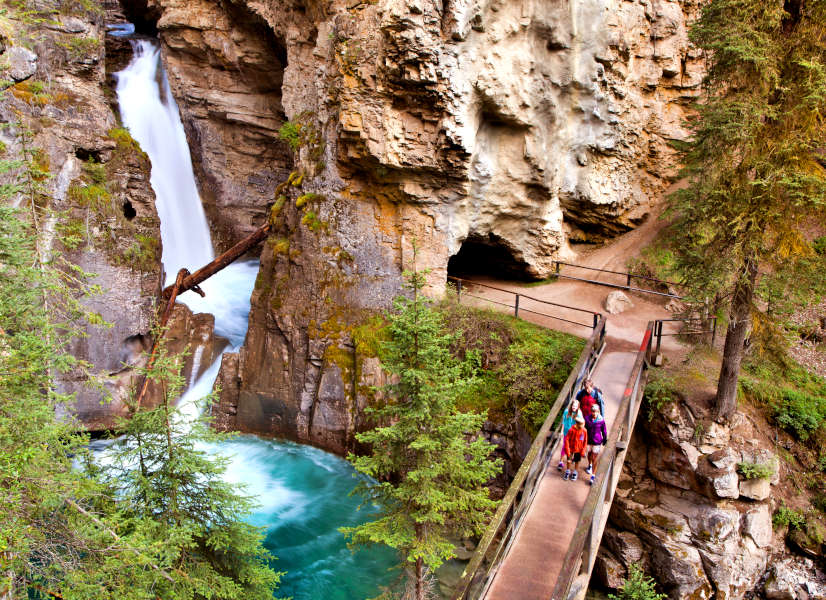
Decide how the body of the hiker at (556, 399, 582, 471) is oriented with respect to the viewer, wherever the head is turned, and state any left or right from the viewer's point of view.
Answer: facing the viewer

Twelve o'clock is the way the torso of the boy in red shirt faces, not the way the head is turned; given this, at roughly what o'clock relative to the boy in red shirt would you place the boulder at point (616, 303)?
The boulder is roughly at 6 o'clock from the boy in red shirt.

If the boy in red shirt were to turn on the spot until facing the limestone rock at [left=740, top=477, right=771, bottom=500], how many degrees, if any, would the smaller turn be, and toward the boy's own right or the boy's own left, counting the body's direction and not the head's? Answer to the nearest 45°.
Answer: approximately 135° to the boy's own left

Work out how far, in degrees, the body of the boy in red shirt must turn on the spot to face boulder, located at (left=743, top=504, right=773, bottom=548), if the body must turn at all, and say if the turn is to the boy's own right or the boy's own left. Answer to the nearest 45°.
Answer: approximately 135° to the boy's own left

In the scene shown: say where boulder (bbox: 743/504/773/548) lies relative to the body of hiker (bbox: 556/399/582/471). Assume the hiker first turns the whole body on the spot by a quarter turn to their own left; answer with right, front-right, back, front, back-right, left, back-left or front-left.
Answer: front-left

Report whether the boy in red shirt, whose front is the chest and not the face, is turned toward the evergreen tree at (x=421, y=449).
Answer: no

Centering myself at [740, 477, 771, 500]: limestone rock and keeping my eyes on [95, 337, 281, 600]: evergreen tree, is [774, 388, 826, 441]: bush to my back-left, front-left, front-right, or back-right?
back-right

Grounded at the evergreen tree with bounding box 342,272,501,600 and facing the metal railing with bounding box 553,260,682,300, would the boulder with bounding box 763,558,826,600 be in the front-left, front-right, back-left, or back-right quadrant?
front-right

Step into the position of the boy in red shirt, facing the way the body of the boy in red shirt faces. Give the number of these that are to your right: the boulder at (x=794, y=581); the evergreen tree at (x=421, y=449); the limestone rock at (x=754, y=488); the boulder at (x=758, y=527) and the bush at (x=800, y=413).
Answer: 1

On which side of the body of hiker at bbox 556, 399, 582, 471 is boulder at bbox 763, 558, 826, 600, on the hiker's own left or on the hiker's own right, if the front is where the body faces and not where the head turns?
on the hiker's own left

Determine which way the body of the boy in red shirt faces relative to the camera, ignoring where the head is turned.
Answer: toward the camera

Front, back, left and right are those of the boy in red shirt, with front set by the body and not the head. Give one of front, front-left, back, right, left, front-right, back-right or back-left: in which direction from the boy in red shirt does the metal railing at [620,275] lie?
back

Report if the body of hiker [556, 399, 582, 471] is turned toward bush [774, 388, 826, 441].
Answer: no

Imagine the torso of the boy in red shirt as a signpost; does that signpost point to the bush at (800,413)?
no

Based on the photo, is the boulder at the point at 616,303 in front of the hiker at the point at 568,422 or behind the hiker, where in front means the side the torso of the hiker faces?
behind
